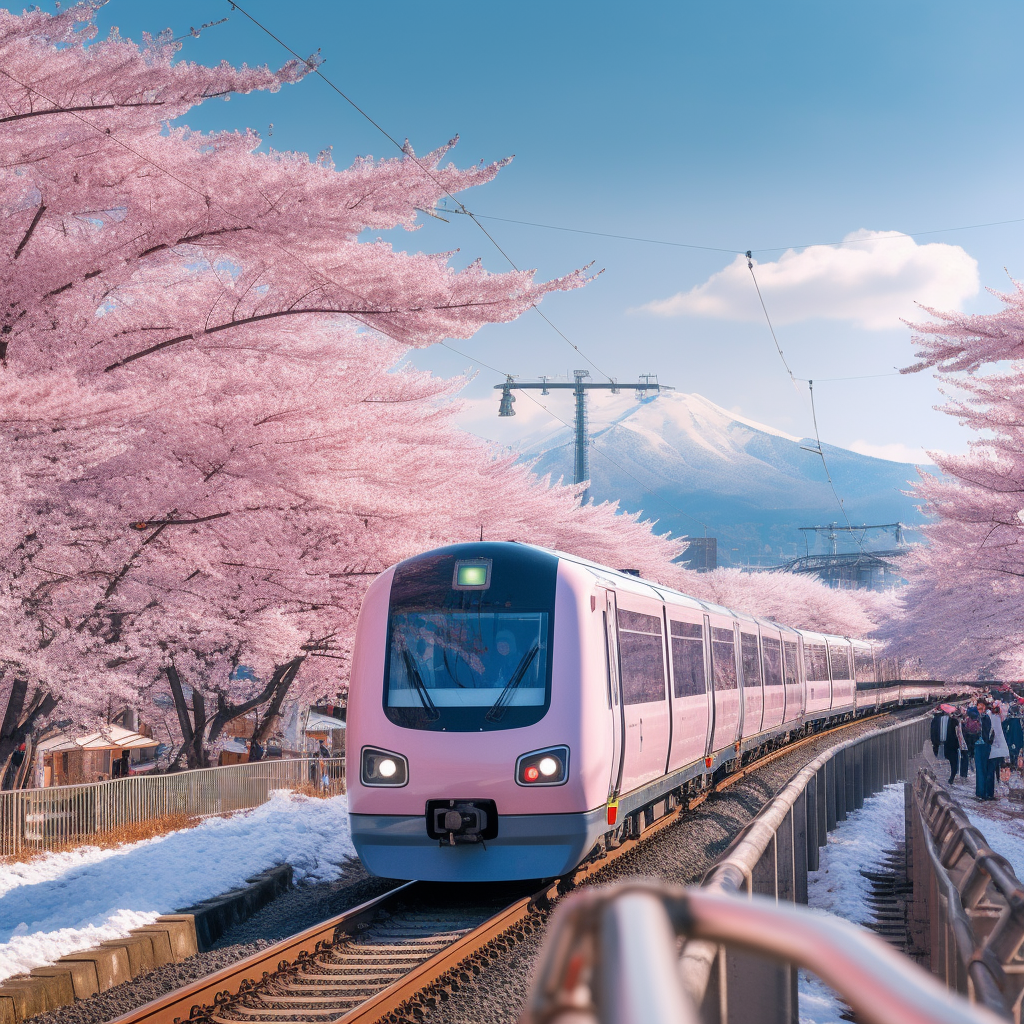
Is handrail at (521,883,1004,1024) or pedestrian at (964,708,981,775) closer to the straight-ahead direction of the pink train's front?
the handrail

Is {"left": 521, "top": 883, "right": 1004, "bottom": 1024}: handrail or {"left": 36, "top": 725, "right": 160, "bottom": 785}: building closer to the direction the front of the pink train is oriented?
the handrail

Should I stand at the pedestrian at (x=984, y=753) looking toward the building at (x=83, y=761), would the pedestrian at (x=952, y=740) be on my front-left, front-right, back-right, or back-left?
front-right

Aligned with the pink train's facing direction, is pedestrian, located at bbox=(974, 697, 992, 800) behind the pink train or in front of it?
behind

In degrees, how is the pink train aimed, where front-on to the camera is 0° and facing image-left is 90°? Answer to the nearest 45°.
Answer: approximately 45°

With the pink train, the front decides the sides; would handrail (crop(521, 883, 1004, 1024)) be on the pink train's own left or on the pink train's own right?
on the pink train's own left

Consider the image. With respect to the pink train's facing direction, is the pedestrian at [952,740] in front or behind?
behind

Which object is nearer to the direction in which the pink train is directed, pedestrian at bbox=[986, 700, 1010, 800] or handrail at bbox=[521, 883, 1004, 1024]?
the handrail

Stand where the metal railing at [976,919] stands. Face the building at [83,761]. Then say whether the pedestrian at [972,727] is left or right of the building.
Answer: right

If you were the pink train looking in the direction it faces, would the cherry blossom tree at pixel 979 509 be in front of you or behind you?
behind

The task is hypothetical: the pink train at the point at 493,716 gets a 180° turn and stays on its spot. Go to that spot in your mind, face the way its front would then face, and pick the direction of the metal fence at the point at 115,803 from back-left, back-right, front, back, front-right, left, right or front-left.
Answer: left
